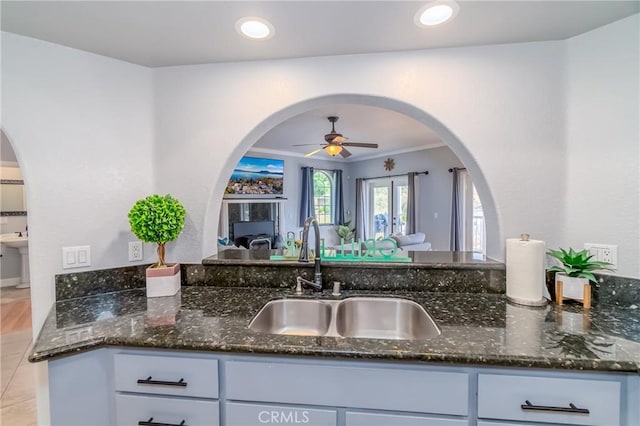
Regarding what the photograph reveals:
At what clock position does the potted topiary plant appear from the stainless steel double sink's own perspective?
The potted topiary plant is roughly at 3 o'clock from the stainless steel double sink.

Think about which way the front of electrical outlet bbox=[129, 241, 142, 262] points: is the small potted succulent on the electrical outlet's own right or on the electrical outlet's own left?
on the electrical outlet's own left

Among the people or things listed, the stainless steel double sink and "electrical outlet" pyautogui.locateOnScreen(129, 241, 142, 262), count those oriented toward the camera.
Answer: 2

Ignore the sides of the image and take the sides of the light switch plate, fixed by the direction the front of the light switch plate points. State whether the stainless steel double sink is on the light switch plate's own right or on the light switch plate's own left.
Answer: on the light switch plate's own left

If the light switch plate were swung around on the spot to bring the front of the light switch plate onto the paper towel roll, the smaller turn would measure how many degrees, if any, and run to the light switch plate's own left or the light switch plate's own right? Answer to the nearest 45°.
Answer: approximately 45° to the light switch plate's own left
